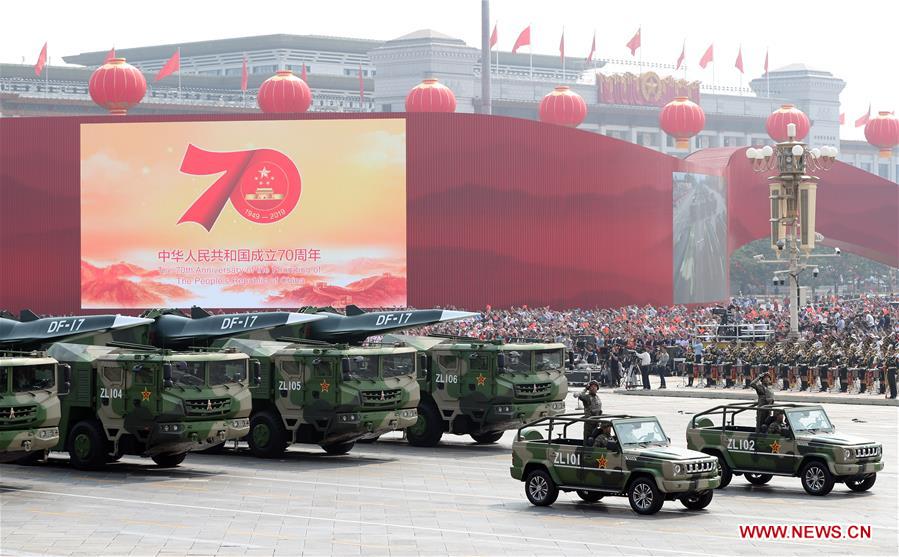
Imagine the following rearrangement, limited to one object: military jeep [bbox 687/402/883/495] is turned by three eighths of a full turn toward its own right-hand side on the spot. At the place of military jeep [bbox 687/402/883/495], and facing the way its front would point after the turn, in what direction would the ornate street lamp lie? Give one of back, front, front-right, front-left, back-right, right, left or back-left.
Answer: right

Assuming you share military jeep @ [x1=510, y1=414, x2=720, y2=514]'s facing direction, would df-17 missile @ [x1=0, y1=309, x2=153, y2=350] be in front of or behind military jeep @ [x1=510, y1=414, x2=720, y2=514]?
behind

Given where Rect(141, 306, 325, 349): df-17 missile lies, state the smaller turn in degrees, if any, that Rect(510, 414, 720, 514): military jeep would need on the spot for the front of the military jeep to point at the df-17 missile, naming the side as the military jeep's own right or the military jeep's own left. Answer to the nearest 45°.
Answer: approximately 180°

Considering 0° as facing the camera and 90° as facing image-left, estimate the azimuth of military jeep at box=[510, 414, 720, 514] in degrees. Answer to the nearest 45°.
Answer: approximately 315°

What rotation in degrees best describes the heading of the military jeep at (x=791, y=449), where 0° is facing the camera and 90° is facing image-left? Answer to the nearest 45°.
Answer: approximately 315°

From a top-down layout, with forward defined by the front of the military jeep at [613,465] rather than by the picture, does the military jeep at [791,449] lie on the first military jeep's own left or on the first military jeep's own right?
on the first military jeep's own left

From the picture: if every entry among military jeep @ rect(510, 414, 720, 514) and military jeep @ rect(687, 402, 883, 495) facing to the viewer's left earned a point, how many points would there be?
0

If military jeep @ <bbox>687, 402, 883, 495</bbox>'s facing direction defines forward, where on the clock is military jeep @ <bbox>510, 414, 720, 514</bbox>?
military jeep @ <bbox>510, 414, 720, 514</bbox> is roughly at 3 o'clock from military jeep @ <bbox>687, 402, 883, 495</bbox>.

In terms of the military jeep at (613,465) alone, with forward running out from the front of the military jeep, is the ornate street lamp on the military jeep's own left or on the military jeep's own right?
on the military jeep's own left
